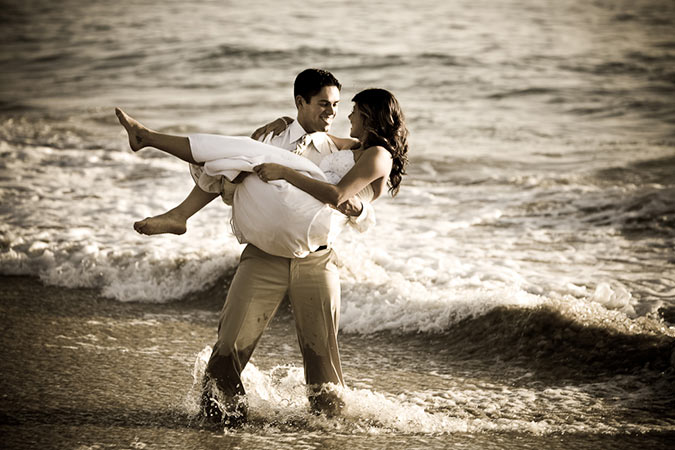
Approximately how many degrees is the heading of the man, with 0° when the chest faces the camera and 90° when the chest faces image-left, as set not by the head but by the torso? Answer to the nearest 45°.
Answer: approximately 0°
